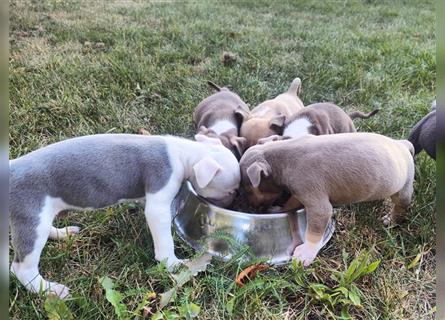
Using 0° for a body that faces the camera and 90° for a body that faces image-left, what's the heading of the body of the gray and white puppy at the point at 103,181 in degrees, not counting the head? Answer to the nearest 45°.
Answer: approximately 270°

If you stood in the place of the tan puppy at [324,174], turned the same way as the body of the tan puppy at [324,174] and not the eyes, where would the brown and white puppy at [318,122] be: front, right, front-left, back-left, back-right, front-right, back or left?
right

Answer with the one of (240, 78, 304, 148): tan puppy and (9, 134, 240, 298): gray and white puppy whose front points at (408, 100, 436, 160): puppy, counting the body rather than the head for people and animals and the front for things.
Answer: the gray and white puppy

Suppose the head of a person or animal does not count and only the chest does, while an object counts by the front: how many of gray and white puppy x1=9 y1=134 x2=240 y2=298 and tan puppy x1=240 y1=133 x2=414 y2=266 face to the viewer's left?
1

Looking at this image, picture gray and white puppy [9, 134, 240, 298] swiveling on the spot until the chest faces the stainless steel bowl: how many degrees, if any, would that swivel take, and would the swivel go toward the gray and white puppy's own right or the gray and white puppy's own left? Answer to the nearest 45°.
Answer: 0° — it already faces it

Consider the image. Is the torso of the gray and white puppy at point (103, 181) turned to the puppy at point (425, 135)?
yes

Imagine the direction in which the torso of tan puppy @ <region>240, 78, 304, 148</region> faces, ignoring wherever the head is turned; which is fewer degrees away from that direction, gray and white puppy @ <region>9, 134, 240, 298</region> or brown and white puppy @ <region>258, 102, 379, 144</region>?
the gray and white puppy

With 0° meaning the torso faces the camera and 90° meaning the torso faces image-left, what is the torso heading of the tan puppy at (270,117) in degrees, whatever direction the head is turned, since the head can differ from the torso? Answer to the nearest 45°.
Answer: approximately 45°

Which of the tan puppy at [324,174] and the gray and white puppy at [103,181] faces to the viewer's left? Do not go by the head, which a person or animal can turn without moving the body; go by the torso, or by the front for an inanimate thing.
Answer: the tan puppy

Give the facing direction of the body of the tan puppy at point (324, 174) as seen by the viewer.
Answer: to the viewer's left

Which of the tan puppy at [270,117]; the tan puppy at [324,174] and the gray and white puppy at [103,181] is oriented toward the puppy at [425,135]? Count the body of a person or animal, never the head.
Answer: the gray and white puppy
